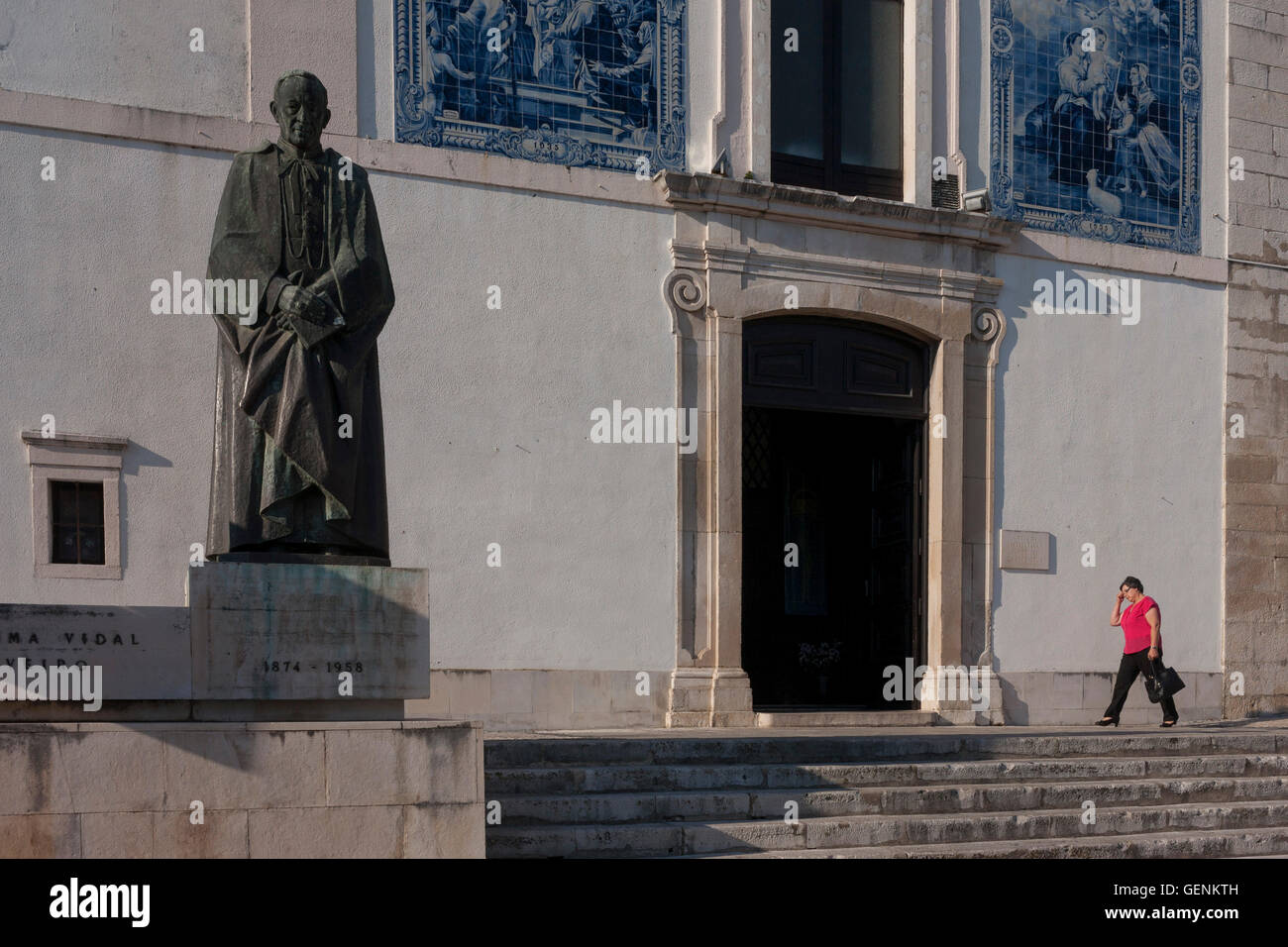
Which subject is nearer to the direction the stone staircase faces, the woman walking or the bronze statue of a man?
the bronze statue of a man

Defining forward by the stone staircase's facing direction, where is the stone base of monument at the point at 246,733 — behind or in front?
in front

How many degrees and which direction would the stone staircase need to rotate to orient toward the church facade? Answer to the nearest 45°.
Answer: approximately 180°

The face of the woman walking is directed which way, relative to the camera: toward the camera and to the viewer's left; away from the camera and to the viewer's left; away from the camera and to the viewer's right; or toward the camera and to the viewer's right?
toward the camera and to the viewer's left

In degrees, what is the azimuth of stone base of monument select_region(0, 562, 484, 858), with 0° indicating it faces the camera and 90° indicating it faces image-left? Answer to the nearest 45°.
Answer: approximately 0°
